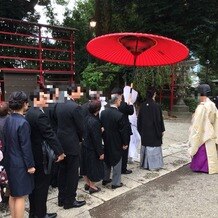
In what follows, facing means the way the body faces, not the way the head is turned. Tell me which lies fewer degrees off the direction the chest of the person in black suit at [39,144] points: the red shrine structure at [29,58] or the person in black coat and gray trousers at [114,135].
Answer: the person in black coat and gray trousers

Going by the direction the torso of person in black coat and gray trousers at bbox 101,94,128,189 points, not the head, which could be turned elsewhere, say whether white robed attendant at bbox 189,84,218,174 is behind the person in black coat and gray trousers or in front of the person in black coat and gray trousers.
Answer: in front

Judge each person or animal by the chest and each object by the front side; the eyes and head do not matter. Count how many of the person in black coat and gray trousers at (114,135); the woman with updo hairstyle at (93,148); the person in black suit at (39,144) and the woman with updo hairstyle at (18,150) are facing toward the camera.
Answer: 0

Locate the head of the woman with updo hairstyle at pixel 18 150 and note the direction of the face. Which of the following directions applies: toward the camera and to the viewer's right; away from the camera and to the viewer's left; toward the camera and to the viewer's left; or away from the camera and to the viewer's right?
away from the camera and to the viewer's right

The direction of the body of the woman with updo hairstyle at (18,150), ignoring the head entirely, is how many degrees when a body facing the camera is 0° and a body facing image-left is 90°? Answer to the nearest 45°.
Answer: approximately 225°

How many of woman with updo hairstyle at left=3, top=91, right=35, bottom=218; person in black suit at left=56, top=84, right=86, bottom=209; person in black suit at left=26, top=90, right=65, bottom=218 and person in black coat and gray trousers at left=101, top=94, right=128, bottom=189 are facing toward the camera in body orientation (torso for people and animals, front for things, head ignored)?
0

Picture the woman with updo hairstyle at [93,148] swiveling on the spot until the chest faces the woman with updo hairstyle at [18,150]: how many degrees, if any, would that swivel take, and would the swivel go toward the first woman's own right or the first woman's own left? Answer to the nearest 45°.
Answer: approximately 180°

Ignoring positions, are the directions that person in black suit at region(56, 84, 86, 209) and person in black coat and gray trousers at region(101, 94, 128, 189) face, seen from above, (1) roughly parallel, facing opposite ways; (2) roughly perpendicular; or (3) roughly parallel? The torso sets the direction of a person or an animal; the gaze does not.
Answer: roughly parallel

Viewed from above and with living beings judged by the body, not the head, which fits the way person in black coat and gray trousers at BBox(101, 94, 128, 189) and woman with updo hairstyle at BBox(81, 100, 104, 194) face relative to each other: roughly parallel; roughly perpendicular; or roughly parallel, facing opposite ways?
roughly parallel

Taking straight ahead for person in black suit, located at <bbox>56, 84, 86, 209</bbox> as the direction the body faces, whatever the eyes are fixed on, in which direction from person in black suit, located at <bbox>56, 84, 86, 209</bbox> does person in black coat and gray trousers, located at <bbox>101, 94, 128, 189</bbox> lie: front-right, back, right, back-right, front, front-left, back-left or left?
front

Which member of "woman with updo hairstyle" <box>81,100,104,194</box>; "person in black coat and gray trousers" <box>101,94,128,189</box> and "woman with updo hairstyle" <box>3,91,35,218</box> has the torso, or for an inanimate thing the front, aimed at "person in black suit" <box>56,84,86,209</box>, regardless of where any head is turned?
"woman with updo hairstyle" <box>3,91,35,218</box>

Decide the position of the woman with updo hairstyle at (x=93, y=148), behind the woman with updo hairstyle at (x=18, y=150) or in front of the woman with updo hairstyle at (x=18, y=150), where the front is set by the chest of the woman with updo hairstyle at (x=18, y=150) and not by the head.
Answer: in front

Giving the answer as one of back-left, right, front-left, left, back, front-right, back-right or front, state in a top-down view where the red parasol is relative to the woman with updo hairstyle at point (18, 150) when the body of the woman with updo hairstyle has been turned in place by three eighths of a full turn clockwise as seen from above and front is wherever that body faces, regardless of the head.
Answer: back-left

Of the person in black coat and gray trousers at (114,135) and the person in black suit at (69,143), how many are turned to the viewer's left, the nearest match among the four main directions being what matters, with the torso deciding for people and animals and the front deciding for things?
0

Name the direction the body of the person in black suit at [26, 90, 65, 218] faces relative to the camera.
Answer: to the viewer's right

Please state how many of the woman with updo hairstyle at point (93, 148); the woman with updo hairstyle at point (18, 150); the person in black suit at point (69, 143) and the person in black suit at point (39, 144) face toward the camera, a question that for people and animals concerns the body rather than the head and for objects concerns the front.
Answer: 0

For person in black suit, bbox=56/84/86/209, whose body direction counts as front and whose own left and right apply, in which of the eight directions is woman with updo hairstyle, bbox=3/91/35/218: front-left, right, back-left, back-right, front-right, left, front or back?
back
